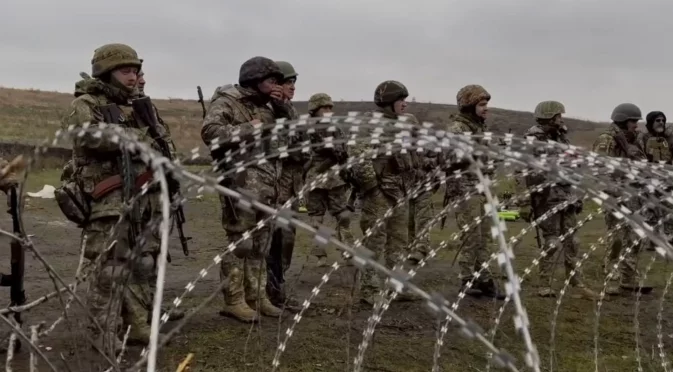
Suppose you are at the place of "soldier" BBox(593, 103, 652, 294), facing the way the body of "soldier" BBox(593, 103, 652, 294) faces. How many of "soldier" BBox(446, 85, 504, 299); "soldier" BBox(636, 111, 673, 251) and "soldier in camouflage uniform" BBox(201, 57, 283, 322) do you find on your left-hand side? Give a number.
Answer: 1

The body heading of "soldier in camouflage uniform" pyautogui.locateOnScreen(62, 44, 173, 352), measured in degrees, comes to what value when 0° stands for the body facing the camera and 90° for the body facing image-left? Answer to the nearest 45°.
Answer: approximately 315°
